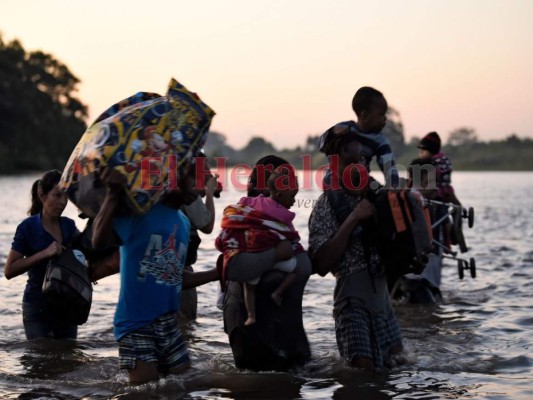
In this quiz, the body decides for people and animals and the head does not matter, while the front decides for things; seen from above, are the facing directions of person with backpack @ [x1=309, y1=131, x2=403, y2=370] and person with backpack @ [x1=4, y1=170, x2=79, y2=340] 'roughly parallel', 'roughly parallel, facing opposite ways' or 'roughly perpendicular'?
roughly parallel

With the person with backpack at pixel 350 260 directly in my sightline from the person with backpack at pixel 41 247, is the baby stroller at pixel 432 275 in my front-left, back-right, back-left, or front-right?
front-left

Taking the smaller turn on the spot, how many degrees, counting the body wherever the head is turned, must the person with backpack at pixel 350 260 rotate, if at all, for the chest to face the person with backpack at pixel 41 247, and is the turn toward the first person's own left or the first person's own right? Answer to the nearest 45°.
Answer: approximately 135° to the first person's own right

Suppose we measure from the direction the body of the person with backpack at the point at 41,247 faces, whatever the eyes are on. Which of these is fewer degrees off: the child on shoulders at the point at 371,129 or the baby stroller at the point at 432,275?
the child on shoulders

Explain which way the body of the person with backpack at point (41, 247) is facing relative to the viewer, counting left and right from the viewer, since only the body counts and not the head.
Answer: facing the viewer and to the right of the viewer

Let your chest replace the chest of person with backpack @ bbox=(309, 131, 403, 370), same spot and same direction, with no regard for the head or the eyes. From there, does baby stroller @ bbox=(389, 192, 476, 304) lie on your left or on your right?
on your left

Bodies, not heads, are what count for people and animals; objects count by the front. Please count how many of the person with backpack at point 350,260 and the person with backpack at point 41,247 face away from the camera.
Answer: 0
